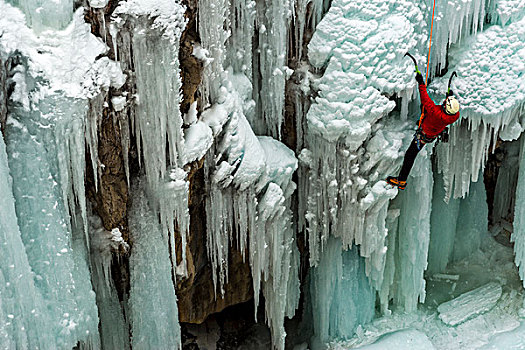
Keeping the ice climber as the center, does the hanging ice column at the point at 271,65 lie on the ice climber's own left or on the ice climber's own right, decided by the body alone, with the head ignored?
on the ice climber's own left

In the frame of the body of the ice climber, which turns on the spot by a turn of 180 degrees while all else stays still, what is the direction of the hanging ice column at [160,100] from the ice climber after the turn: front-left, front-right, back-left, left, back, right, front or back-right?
right

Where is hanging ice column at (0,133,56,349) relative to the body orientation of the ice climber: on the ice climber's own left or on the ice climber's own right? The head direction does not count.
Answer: on the ice climber's own left

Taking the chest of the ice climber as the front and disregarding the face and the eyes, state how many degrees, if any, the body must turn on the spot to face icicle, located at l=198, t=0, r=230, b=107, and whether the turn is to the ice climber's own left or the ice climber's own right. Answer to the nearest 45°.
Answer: approximately 90° to the ice climber's own left

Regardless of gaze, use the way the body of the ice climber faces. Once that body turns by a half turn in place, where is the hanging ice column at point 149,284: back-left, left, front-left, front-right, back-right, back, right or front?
right

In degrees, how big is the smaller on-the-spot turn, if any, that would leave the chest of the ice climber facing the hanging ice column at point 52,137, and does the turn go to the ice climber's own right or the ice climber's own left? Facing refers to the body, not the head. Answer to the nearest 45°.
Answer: approximately 90° to the ice climber's own left

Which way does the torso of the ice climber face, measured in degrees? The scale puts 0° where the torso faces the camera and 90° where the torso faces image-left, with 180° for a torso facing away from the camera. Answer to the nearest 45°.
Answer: approximately 135°
